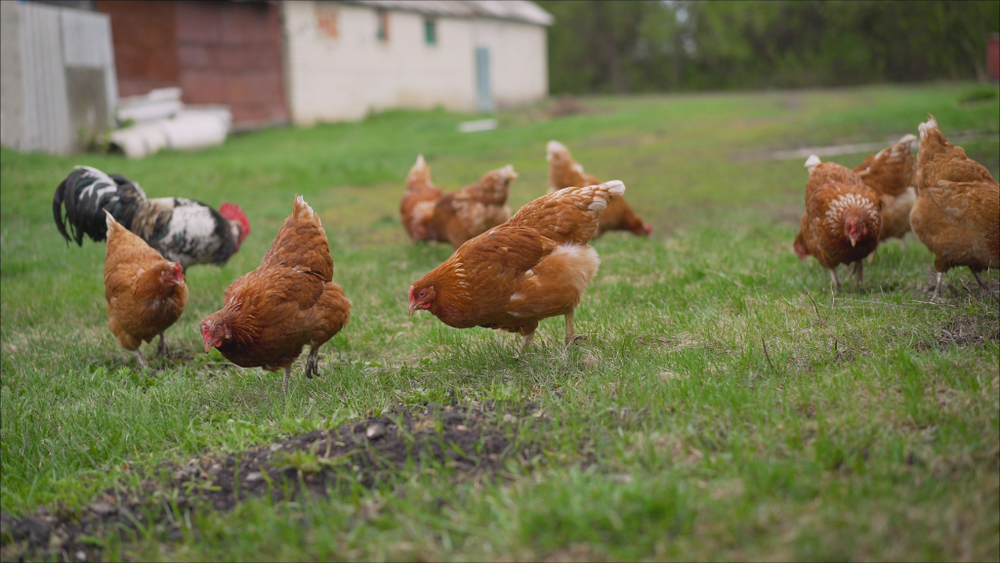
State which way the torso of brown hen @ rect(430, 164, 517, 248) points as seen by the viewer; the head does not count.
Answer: to the viewer's left

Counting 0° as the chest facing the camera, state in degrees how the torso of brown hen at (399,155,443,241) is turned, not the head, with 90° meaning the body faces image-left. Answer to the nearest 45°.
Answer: approximately 0°

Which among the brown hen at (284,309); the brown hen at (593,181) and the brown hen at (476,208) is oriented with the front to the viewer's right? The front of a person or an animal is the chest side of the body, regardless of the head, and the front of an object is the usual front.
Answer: the brown hen at (593,181)

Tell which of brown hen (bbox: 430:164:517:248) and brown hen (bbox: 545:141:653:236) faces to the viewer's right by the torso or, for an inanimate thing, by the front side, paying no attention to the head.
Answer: brown hen (bbox: 545:141:653:236)

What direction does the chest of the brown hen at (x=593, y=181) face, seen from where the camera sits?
to the viewer's right

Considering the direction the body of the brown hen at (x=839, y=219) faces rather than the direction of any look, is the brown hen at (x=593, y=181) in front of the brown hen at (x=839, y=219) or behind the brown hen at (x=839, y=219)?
behind

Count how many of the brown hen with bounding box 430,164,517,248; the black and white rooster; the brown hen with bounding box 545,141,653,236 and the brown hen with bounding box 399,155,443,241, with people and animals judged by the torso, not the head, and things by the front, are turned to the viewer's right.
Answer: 2

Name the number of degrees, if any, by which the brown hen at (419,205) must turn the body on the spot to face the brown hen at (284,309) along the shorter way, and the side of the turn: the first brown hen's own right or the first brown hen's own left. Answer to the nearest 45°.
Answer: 0° — it already faces it

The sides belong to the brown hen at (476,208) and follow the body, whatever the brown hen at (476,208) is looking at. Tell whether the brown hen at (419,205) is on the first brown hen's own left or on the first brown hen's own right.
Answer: on the first brown hen's own right

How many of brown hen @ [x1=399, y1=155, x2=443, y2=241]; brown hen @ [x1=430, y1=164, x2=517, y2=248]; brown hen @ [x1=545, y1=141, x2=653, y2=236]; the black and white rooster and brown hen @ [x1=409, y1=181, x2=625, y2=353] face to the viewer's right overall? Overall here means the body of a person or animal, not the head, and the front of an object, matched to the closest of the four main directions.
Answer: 2
